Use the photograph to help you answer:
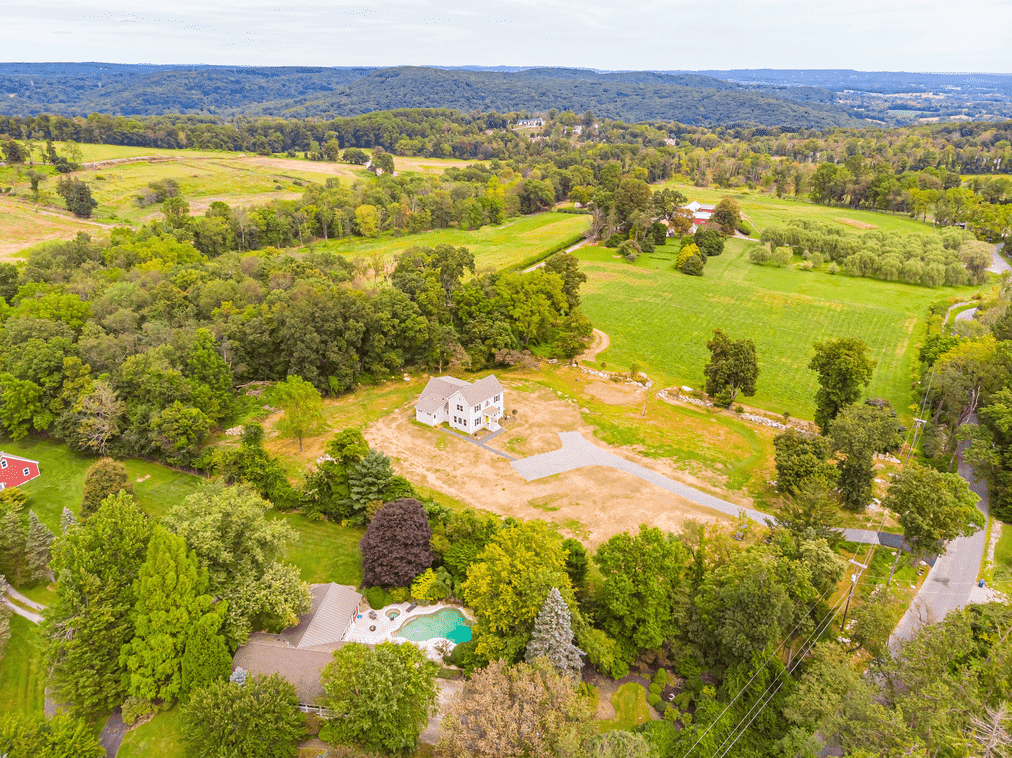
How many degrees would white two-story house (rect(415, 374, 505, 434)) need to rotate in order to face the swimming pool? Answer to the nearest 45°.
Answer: approximately 45° to its right

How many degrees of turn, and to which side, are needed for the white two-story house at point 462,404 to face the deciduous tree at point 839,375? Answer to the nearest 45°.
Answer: approximately 45° to its left

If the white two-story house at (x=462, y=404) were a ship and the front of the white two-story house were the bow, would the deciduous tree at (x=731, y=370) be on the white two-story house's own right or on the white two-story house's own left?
on the white two-story house's own left

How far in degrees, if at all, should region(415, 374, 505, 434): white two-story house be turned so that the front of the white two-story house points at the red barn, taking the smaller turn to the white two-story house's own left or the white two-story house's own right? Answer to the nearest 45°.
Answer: approximately 135° to the white two-story house's own right

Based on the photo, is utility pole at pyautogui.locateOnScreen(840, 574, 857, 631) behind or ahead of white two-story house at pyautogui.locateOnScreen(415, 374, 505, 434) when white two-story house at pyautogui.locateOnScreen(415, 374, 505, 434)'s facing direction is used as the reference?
ahead

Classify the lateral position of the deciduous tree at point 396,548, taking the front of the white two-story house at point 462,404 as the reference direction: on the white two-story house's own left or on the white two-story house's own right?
on the white two-story house's own right

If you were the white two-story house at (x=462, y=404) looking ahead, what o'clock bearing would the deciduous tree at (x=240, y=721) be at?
The deciduous tree is roughly at 2 o'clock from the white two-story house.

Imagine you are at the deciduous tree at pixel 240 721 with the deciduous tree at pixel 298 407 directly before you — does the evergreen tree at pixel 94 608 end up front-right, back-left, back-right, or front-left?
front-left

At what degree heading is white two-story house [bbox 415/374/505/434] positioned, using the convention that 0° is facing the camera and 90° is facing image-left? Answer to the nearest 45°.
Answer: approximately 315°

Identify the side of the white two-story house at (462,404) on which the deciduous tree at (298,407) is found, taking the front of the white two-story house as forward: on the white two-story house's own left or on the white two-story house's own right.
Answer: on the white two-story house's own right

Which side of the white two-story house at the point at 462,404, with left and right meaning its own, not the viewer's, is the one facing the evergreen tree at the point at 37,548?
right

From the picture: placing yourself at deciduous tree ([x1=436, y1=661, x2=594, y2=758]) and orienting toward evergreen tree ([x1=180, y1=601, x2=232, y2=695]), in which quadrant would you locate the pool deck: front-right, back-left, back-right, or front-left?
front-right

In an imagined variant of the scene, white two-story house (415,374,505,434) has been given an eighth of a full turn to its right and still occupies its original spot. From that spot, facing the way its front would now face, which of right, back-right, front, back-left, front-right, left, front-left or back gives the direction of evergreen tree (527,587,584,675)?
front

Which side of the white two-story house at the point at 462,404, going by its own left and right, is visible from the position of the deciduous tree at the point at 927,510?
front

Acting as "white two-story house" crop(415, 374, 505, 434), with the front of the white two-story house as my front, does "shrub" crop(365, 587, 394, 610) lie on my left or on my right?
on my right
